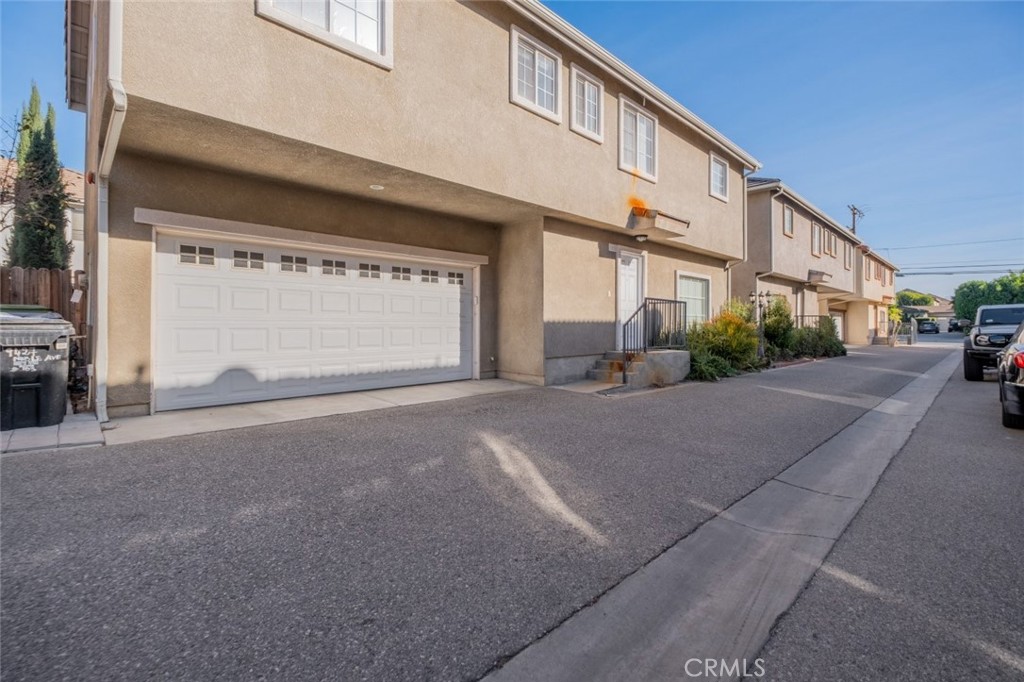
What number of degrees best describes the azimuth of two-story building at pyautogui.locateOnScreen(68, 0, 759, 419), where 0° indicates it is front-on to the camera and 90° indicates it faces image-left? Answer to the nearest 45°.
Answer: approximately 315°

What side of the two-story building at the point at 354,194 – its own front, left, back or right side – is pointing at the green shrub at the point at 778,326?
left

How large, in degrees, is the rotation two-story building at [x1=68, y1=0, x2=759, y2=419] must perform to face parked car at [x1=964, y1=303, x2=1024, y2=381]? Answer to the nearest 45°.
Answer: approximately 45° to its left

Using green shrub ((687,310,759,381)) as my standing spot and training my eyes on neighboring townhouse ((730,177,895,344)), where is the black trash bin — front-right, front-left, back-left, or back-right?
back-left

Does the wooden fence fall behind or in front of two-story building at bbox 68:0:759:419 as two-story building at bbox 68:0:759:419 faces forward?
behind
